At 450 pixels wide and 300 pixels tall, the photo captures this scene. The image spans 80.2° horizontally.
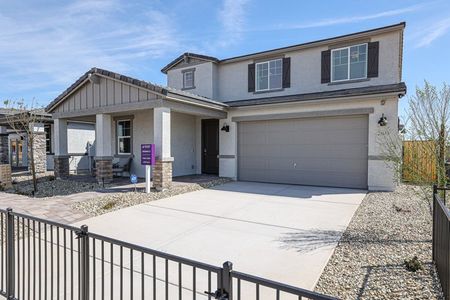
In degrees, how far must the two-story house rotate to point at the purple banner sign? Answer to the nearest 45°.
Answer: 0° — it already faces it

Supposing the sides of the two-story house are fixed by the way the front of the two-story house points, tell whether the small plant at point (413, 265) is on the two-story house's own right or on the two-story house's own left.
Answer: on the two-story house's own left

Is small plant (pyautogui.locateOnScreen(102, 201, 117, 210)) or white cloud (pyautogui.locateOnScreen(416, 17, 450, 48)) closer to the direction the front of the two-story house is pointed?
the small plant

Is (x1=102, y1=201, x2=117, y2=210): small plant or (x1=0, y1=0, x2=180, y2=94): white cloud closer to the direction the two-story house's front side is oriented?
the small plant

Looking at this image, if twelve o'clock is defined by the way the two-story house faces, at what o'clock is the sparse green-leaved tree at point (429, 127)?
The sparse green-leaved tree is roughly at 10 o'clock from the two-story house.

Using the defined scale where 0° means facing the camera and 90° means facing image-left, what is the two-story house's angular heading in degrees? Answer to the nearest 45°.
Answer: approximately 45°
